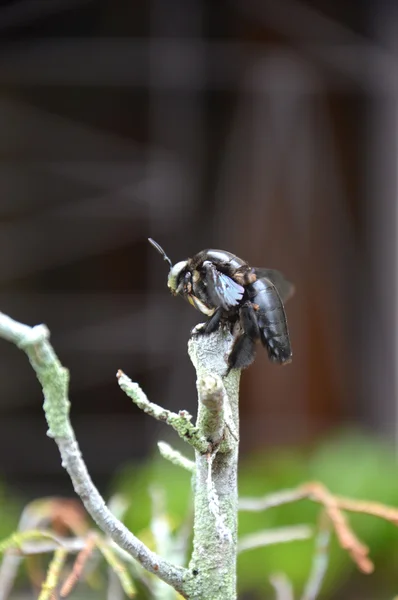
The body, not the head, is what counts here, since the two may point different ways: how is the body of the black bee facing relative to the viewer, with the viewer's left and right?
facing to the left of the viewer
